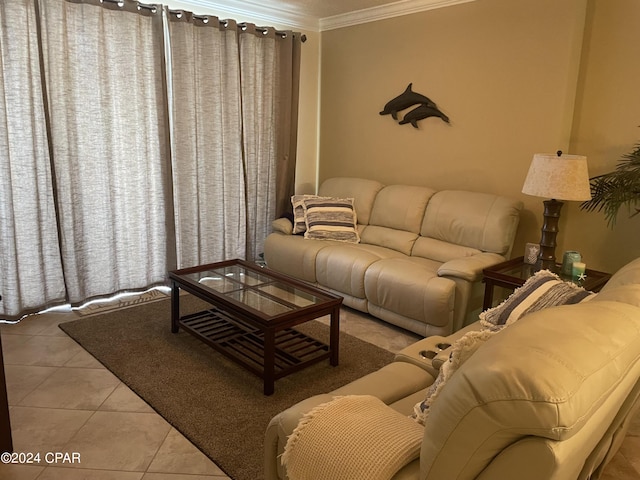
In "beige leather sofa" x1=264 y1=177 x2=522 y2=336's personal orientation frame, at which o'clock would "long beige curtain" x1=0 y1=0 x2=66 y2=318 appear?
The long beige curtain is roughly at 1 o'clock from the beige leather sofa.

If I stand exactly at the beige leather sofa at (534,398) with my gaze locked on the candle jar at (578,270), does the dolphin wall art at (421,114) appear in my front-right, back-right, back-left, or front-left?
front-left

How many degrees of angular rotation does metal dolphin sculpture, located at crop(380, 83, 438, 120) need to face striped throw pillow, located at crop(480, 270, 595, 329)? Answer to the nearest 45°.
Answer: approximately 90° to its left

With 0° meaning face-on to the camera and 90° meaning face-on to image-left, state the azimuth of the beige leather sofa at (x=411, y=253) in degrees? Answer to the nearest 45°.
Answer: approximately 45°

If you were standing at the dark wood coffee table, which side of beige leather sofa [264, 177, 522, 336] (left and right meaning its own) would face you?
front

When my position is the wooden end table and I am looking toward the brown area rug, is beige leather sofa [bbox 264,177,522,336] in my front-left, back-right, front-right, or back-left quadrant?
front-right

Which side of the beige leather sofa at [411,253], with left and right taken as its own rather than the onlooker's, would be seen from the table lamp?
left

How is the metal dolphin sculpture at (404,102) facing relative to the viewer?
to the viewer's left

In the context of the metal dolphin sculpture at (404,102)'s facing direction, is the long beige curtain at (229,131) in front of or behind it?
in front

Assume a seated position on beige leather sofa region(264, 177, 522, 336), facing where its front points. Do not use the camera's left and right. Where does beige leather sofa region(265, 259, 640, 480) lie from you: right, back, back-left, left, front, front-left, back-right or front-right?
front-left

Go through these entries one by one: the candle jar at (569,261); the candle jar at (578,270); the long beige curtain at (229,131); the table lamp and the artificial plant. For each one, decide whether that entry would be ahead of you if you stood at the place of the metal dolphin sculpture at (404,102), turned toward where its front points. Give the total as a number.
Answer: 1

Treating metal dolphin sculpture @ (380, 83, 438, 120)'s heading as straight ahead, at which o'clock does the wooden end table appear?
The wooden end table is roughly at 8 o'clock from the metal dolphin sculpture.

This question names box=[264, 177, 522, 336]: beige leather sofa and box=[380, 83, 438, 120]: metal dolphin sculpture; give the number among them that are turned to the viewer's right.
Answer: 0

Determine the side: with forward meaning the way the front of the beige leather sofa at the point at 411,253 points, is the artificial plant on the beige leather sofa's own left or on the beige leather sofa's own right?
on the beige leather sofa's own left

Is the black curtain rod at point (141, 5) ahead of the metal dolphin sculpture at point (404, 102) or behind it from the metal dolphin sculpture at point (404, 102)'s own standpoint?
ahead

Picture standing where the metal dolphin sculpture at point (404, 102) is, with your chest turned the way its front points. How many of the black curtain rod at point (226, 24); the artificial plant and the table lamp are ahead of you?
1
